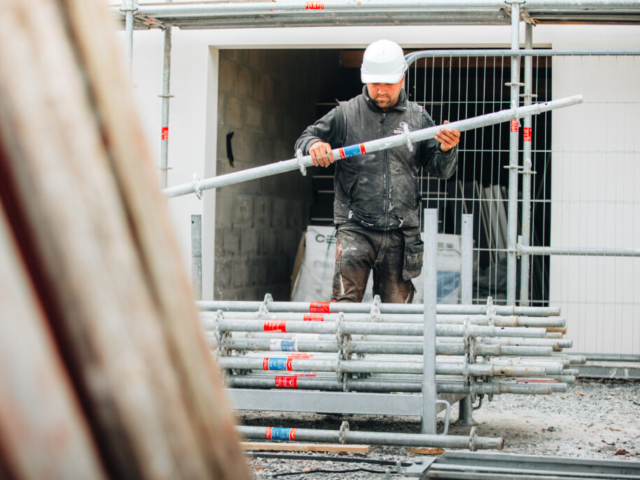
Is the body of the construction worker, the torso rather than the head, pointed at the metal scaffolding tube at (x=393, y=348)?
yes

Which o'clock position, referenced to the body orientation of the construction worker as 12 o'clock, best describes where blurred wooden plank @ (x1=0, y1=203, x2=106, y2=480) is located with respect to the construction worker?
The blurred wooden plank is roughly at 12 o'clock from the construction worker.

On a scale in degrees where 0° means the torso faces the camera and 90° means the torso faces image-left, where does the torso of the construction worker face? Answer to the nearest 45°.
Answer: approximately 0°

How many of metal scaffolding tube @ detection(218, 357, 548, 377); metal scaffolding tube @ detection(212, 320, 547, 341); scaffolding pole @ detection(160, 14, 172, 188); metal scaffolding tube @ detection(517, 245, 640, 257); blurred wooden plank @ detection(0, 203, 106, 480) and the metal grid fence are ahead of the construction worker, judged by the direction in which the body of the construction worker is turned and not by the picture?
3

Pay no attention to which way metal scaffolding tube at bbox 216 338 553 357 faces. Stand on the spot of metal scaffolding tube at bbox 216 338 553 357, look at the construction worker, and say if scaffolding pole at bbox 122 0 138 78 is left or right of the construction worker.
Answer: left
